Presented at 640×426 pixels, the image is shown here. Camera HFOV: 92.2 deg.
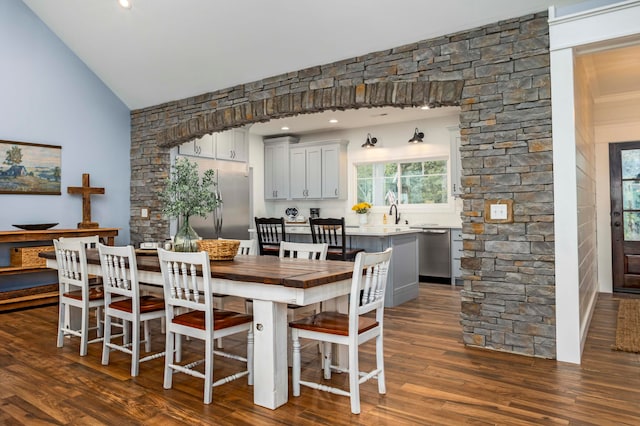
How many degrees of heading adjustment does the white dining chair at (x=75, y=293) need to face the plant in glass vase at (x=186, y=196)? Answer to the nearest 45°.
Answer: approximately 90° to its right

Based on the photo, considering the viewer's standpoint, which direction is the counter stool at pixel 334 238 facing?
facing away from the viewer and to the right of the viewer

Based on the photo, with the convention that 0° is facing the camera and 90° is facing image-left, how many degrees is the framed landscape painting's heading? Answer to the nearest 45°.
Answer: approximately 315°

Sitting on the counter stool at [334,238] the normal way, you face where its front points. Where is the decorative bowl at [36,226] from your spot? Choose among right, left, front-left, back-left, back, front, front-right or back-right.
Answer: back-left

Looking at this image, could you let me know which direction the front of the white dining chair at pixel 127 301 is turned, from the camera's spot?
facing away from the viewer and to the right of the viewer

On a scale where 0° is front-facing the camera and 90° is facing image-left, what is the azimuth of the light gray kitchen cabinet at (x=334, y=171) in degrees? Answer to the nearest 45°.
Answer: approximately 45°

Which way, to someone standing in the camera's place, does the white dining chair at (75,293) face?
facing away from the viewer and to the right of the viewer

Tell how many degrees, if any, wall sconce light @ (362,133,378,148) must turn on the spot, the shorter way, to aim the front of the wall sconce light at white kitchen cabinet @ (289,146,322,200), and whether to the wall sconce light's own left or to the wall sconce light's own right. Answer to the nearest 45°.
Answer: approximately 45° to the wall sconce light's own right
